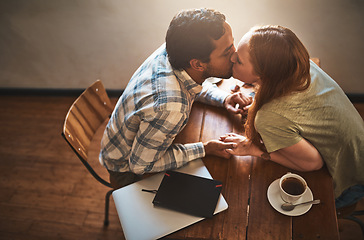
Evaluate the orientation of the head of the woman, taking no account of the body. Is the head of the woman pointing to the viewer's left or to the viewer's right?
to the viewer's left

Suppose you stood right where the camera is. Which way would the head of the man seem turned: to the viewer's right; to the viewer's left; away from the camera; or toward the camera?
to the viewer's right

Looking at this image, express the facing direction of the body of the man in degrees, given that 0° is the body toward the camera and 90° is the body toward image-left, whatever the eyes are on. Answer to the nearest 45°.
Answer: approximately 270°
